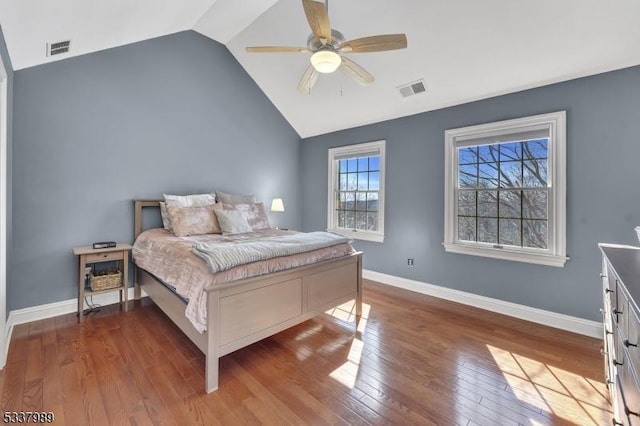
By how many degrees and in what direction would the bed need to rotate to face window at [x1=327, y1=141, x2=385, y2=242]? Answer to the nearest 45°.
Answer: approximately 90° to its left

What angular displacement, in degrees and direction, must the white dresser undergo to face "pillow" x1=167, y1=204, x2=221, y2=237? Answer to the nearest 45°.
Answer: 0° — it already faces it

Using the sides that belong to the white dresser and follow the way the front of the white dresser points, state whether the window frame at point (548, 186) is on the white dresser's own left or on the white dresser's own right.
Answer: on the white dresser's own right

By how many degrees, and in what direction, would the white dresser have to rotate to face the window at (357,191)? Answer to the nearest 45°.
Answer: approximately 45° to its right

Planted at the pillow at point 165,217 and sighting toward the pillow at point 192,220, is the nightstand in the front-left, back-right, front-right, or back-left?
back-right

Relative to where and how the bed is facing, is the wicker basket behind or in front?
behind

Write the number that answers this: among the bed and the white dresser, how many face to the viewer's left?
1

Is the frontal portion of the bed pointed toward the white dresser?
yes

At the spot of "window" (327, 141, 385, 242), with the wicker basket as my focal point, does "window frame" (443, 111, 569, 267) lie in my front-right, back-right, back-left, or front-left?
back-left

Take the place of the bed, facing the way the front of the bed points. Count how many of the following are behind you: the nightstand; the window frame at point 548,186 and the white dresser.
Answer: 1

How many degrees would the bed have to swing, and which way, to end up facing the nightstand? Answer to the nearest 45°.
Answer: approximately 180°

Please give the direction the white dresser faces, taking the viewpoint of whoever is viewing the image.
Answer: facing to the left of the viewer
